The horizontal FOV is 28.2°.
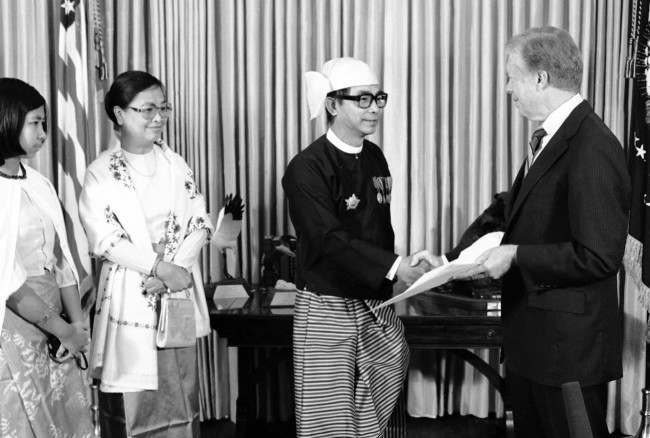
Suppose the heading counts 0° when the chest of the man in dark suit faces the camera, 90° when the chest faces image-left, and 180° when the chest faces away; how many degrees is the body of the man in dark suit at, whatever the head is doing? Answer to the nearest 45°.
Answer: approximately 90°

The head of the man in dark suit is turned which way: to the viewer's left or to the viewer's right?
to the viewer's left

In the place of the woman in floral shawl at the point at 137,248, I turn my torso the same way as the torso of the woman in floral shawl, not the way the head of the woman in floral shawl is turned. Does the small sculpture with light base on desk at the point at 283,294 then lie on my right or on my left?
on my left

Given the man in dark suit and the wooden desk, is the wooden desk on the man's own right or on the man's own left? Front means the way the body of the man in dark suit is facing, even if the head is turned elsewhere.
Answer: on the man's own right

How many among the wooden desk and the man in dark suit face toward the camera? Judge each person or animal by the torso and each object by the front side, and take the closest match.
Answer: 1

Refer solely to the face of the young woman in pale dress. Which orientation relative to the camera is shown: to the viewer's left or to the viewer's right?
to the viewer's right

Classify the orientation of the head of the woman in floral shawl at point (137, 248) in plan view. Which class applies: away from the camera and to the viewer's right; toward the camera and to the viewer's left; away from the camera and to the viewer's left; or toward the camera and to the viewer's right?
toward the camera and to the viewer's right

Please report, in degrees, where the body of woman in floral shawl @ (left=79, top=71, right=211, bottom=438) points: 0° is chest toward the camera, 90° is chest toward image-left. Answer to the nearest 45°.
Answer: approximately 315°

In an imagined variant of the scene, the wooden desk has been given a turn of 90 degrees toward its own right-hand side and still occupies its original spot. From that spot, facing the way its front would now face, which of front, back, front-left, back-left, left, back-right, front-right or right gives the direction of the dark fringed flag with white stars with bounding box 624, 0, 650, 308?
back
